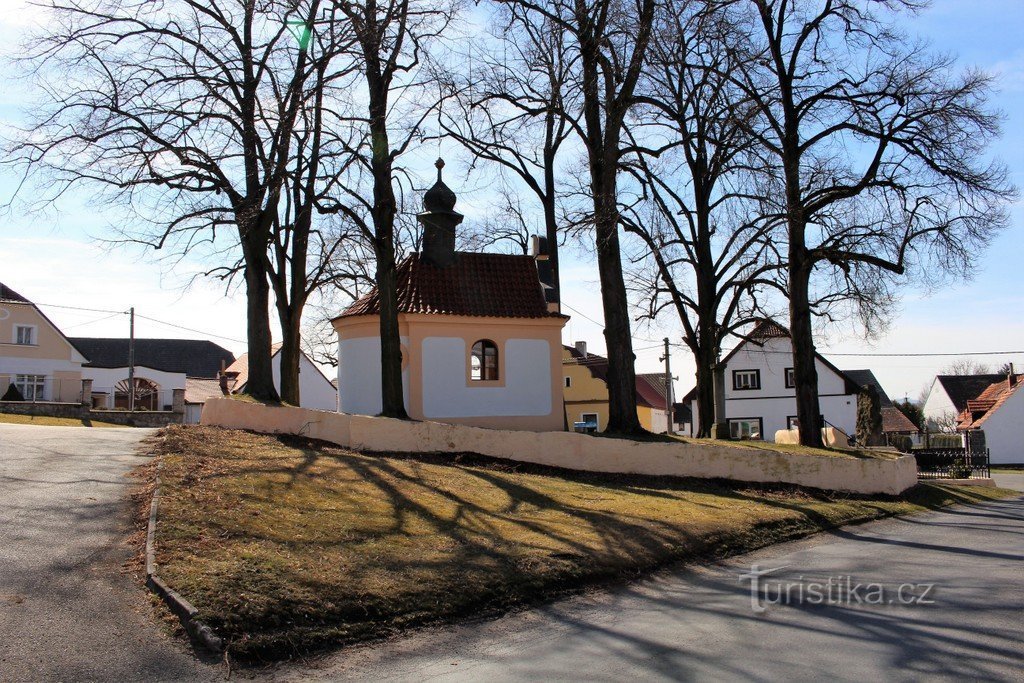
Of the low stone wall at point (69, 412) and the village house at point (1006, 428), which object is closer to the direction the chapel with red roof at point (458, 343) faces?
the village house

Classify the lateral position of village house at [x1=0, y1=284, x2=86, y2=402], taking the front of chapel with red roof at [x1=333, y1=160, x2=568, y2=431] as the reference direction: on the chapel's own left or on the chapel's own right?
on the chapel's own left

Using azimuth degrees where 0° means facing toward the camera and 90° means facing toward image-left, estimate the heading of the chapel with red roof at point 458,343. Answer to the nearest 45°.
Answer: approximately 270°

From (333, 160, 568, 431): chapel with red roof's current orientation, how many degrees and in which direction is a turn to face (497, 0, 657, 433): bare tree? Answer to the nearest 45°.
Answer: approximately 45° to its right

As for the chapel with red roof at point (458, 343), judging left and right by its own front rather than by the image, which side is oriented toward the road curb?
right

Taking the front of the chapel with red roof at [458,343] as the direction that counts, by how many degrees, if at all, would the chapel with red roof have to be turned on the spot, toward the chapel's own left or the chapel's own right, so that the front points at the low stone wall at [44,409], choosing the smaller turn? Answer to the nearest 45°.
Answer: approximately 135° to the chapel's own left

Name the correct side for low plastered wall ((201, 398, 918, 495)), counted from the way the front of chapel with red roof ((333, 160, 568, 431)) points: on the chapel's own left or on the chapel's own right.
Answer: on the chapel's own right

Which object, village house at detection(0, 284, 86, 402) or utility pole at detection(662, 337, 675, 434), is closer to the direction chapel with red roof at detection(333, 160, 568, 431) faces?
the utility pole

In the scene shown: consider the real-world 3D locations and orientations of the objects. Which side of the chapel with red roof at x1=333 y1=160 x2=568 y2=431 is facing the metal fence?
front
